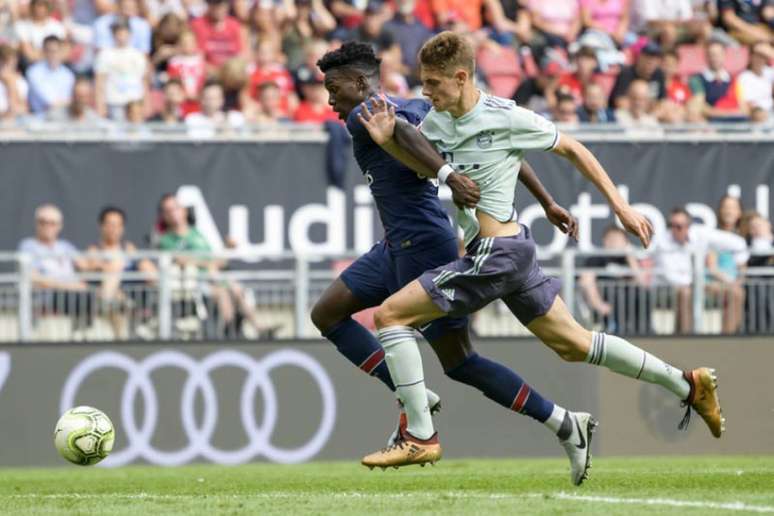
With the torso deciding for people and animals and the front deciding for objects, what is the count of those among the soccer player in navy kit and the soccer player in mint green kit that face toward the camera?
0

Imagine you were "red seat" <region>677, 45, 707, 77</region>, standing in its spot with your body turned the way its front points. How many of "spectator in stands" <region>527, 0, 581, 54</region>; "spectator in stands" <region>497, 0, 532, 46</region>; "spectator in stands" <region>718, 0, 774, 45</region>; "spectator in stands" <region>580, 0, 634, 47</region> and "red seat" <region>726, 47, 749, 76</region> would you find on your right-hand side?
3

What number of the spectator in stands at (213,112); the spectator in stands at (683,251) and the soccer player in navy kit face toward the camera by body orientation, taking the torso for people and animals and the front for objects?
2

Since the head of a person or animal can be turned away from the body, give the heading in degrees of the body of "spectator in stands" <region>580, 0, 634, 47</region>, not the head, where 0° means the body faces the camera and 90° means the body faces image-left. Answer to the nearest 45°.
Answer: approximately 0°

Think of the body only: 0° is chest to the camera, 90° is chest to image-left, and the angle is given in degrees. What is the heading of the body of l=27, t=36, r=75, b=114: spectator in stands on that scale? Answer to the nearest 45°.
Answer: approximately 0°

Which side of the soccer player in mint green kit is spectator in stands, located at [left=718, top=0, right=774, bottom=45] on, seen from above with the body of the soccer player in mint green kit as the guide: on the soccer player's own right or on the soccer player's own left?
on the soccer player's own right

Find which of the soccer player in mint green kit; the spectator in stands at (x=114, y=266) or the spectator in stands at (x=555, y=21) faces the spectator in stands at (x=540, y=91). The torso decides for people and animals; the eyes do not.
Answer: the spectator in stands at (x=555, y=21)
